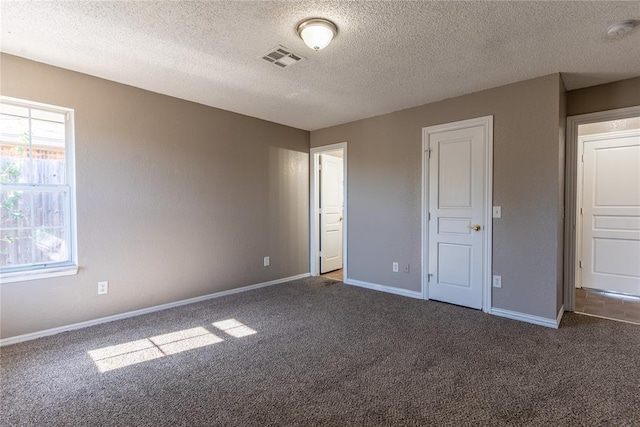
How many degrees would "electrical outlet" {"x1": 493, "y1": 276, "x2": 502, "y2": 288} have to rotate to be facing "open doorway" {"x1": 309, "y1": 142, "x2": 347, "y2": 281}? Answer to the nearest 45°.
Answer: approximately 90° to its right

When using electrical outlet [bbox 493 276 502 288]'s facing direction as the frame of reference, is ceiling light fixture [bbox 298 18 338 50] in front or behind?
in front

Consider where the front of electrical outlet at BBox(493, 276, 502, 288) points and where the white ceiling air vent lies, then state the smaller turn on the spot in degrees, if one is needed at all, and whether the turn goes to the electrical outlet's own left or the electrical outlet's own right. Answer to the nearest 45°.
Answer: approximately 45° to the electrical outlet's own right

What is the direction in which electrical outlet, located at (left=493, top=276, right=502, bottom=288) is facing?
toward the camera

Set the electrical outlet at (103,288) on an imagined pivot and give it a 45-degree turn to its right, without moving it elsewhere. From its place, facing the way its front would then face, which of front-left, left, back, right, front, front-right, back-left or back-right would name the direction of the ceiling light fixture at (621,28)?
left

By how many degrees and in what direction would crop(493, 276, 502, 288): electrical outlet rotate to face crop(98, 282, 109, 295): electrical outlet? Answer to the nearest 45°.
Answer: approximately 45° to its right

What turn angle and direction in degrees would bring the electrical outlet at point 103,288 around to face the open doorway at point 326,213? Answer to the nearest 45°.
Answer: approximately 90° to its left

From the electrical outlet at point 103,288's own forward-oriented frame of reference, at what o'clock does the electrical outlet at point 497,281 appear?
the electrical outlet at point 497,281 is roughly at 10 o'clock from the electrical outlet at point 103,288.

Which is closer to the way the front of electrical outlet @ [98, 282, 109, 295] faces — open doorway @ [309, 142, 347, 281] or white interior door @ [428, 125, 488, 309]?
the white interior door

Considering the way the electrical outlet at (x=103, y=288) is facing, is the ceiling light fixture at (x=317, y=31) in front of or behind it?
in front

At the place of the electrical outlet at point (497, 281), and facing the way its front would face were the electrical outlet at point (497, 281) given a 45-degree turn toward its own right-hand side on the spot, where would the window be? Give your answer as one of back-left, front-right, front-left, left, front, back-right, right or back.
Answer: front

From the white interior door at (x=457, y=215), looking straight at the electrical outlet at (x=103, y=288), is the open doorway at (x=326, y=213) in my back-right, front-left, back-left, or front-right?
front-right
